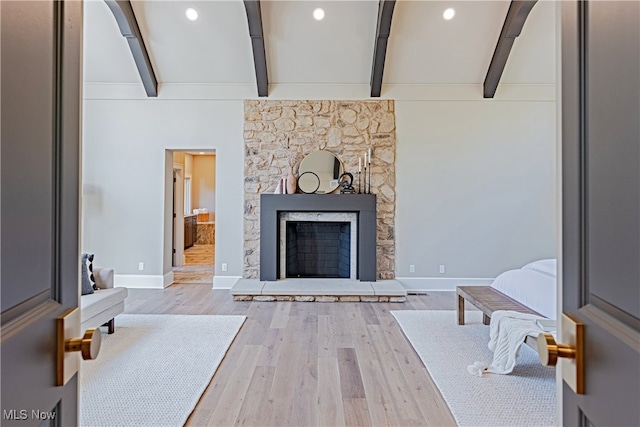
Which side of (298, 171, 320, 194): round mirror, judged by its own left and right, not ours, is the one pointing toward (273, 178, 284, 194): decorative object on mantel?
right

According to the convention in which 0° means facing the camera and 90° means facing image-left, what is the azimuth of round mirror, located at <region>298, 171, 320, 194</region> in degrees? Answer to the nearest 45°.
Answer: approximately 0°

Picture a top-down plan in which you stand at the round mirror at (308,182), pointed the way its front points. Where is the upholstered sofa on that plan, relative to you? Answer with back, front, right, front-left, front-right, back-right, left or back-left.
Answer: front-right

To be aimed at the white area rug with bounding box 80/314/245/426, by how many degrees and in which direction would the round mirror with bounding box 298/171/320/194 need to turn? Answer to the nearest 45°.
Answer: approximately 45° to its right

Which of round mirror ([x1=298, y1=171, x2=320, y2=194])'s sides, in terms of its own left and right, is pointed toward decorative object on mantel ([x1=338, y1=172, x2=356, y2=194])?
left

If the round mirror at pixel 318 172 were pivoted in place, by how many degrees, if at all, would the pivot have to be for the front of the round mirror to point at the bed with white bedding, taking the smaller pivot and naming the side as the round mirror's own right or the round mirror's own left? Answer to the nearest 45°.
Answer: approximately 45° to the round mirror's own left

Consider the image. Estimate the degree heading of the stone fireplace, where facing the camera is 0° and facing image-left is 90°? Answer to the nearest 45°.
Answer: approximately 0°
